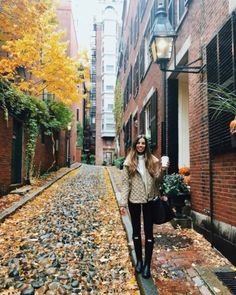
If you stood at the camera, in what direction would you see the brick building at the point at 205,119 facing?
facing to the left of the viewer

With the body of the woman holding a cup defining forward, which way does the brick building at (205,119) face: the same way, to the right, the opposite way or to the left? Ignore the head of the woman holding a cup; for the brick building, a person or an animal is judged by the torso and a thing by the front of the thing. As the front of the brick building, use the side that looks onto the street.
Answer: to the right

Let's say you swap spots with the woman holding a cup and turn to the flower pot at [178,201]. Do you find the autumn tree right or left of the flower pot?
left

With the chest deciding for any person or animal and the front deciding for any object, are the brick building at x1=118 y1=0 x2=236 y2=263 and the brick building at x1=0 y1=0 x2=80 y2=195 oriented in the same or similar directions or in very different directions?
very different directions

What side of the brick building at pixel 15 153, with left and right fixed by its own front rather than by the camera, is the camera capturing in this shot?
right

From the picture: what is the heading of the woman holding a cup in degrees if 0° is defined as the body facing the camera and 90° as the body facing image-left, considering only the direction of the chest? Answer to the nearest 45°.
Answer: approximately 0°

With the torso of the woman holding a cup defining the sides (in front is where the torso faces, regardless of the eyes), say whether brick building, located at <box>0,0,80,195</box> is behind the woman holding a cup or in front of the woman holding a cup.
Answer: behind

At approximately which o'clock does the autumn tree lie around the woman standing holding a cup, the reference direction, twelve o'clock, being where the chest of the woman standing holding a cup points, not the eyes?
The autumn tree is roughly at 5 o'clock from the woman standing holding a cup.

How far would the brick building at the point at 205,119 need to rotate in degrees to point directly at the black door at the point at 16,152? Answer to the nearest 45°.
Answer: approximately 45° to its right

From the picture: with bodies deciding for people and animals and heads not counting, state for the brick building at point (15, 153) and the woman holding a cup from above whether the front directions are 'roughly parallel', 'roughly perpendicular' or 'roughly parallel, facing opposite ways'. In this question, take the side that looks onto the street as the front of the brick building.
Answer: roughly perpendicular
